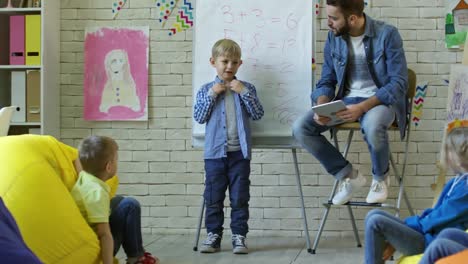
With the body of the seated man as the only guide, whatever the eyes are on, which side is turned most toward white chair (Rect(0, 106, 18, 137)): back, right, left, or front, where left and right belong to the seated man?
front

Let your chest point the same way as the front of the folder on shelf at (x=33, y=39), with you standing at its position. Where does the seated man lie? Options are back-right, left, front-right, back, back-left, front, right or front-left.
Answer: front-left

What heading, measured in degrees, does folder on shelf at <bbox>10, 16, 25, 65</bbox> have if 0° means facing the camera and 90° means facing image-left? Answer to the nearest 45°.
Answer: approximately 0°

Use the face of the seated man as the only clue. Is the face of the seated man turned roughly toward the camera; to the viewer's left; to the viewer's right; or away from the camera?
to the viewer's left

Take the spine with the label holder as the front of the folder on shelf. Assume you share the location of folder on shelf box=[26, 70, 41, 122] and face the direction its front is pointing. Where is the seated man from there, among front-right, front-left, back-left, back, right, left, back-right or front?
front-left

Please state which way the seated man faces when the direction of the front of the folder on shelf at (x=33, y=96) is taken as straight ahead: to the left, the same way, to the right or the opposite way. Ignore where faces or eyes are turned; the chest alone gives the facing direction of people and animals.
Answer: to the right
